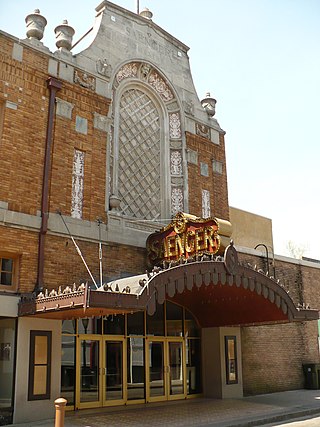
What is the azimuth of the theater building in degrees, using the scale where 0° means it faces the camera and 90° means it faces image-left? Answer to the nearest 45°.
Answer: approximately 315°
